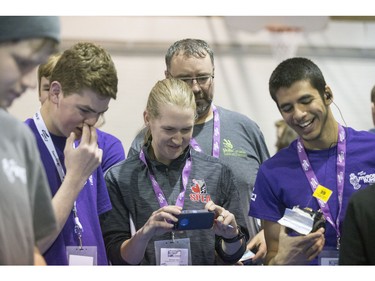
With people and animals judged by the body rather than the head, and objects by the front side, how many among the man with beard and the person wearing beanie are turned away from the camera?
0

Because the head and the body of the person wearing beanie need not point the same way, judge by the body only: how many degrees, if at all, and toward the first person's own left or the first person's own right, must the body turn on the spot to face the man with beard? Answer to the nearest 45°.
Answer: approximately 90° to the first person's own left

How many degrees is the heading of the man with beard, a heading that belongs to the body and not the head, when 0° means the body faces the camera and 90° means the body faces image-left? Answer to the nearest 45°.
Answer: approximately 0°

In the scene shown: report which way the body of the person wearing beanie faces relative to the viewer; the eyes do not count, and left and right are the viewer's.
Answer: facing the viewer and to the right of the viewer

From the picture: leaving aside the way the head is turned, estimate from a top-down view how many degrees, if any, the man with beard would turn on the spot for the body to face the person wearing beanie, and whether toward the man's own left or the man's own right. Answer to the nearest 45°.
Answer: approximately 45° to the man's own right
